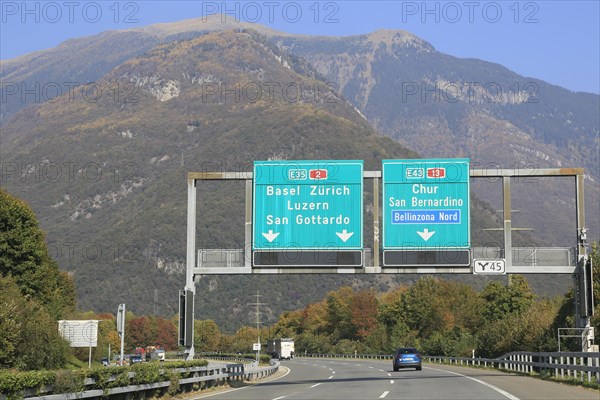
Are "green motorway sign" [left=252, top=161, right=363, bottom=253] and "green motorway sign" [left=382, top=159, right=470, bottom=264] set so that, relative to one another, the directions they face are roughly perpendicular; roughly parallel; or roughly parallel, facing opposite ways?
roughly parallel

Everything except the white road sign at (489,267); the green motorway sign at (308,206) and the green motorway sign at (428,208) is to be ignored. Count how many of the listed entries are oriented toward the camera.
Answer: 3

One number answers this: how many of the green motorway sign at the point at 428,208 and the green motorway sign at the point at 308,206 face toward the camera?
2

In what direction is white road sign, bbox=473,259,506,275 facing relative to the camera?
toward the camera

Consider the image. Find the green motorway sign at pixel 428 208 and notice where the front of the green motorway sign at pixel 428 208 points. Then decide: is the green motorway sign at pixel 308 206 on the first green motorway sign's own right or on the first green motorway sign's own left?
on the first green motorway sign's own right

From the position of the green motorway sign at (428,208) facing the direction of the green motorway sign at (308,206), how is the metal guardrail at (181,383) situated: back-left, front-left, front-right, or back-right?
front-left

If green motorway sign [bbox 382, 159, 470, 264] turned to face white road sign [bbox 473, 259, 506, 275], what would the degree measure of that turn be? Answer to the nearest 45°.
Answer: approximately 135° to its left

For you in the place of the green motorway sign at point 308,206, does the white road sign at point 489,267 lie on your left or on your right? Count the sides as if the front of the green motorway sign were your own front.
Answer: on your left

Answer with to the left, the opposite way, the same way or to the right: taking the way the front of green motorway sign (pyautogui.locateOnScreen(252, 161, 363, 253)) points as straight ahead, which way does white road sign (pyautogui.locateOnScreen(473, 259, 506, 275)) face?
the same way

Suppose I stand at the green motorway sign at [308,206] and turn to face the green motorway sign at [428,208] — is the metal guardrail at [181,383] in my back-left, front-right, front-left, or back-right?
back-right

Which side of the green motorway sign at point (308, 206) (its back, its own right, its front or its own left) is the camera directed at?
front

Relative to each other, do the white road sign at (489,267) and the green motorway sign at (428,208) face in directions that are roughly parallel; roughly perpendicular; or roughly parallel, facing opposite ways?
roughly parallel
